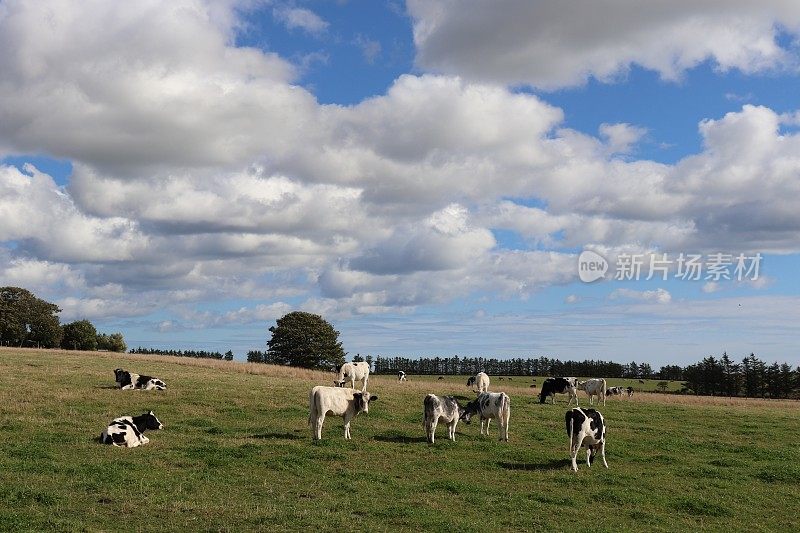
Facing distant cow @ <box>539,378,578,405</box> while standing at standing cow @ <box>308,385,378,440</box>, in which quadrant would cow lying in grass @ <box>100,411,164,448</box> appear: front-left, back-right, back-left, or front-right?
back-left

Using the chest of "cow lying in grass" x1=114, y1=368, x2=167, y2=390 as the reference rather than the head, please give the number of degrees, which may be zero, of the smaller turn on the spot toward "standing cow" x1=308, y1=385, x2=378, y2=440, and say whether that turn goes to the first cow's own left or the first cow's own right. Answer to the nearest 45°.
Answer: approximately 135° to the first cow's own left

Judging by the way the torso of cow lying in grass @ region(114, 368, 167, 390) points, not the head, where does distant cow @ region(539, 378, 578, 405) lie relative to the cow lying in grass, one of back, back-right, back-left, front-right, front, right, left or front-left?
back

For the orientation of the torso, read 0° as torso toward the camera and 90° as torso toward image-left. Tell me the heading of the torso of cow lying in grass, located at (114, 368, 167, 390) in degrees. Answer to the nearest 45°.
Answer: approximately 90°

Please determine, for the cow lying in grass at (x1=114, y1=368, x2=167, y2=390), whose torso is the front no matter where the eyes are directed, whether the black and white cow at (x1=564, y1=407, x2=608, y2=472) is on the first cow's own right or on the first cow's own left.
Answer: on the first cow's own left

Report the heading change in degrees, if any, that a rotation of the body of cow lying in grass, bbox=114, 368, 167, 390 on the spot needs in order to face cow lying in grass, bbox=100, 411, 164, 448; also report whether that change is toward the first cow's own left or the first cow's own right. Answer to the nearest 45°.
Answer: approximately 90° to the first cow's own left

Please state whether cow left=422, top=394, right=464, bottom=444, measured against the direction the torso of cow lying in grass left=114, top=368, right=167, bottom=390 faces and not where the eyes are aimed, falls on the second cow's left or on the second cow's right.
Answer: on the second cow's left
